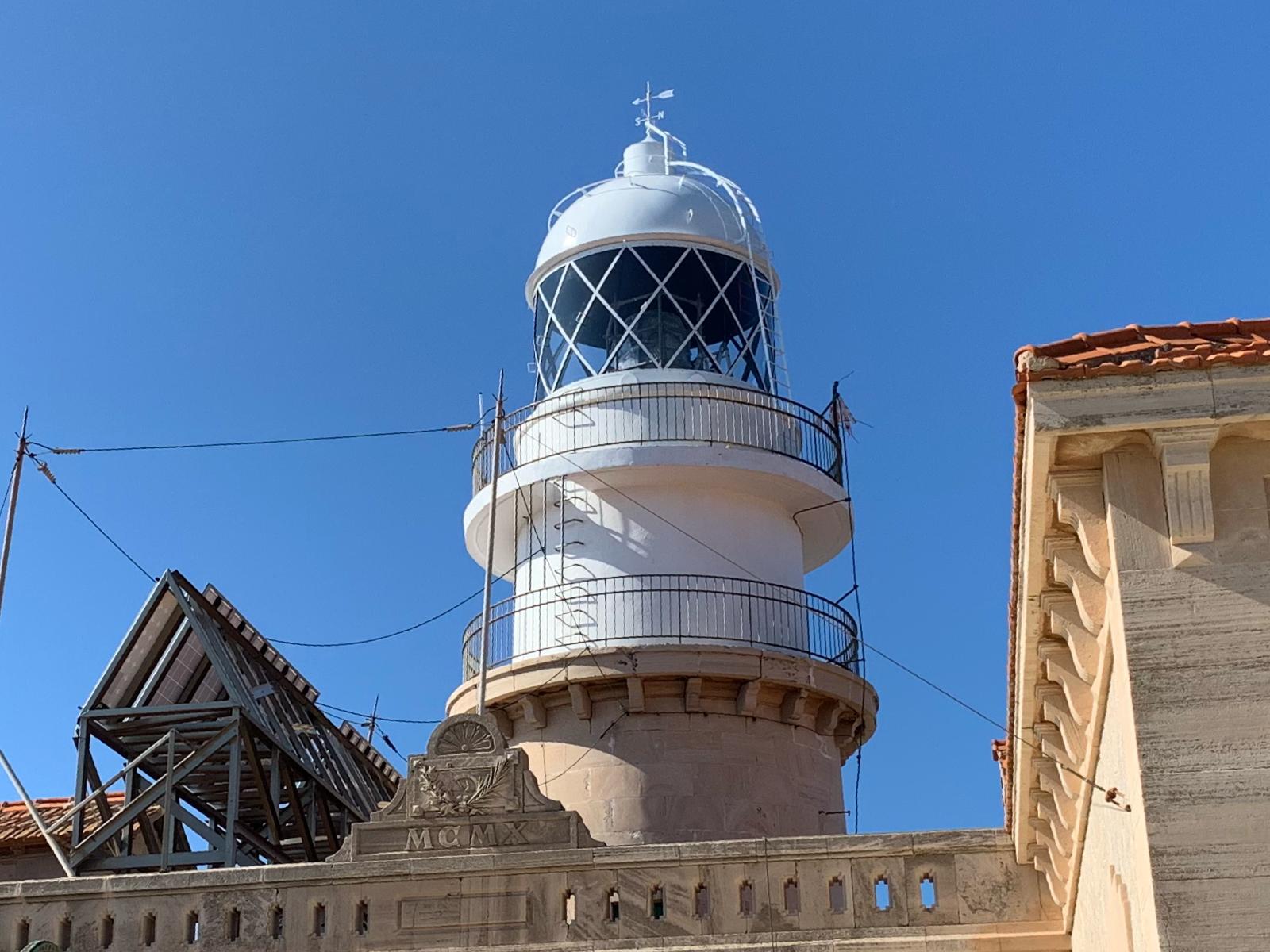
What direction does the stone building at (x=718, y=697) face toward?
toward the camera
